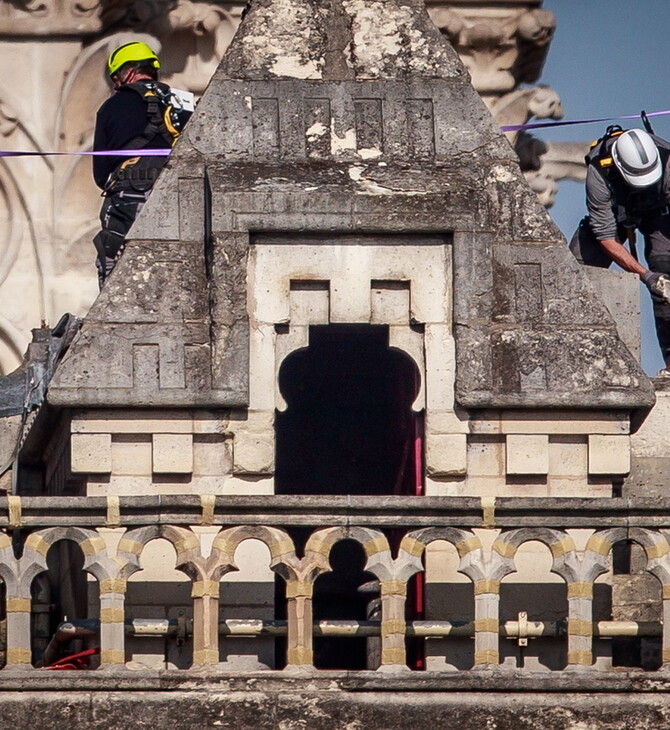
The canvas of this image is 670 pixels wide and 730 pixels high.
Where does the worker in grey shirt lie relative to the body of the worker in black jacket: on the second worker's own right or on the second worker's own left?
on the second worker's own right
